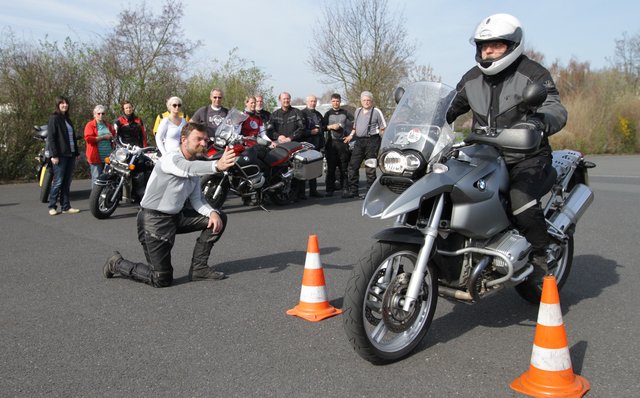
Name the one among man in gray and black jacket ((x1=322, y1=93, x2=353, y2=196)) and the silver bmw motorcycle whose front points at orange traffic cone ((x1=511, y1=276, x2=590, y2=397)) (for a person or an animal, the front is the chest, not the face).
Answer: the man in gray and black jacket

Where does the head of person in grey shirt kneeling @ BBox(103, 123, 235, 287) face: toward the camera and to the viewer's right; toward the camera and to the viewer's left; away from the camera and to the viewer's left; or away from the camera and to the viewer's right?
toward the camera and to the viewer's right

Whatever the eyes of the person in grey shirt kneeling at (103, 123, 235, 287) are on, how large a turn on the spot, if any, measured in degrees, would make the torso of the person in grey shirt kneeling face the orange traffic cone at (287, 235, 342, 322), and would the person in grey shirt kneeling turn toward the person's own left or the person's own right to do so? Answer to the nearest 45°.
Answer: approximately 45° to the person's own right

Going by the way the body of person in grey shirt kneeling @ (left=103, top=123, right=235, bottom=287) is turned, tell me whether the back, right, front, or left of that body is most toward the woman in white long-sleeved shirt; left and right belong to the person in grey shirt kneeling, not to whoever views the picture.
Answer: left

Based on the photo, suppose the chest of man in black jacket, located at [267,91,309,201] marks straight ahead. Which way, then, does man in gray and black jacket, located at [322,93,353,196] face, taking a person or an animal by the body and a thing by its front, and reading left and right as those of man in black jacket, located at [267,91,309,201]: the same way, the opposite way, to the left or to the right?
the same way

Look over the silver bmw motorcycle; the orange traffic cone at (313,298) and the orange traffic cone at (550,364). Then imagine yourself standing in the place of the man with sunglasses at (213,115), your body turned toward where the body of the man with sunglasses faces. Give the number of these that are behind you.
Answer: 0

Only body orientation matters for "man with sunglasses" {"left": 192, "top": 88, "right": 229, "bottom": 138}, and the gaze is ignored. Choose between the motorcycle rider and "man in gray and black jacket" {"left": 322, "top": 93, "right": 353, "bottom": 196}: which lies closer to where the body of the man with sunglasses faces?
the motorcycle rider

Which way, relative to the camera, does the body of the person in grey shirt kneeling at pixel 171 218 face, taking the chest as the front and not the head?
to the viewer's right

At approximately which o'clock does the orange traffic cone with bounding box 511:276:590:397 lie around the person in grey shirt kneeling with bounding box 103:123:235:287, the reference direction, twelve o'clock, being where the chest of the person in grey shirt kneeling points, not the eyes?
The orange traffic cone is roughly at 2 o'clock from the person in grey shirt kneeling.

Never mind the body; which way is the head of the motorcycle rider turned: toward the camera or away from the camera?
toward the camera

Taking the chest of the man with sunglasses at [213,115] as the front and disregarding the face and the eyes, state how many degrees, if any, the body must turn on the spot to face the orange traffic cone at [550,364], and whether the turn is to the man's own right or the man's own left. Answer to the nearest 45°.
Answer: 0° — they already face it

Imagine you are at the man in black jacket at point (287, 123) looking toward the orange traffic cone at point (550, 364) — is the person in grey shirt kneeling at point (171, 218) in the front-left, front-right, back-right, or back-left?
front-right

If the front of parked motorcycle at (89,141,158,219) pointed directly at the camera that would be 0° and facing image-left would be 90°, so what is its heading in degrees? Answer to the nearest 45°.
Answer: approximately 45°

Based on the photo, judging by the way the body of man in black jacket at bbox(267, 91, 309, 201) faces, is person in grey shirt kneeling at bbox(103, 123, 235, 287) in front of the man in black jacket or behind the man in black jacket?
in front

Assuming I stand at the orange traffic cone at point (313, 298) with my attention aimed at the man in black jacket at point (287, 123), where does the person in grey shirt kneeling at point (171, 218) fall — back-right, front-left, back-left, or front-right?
front-left

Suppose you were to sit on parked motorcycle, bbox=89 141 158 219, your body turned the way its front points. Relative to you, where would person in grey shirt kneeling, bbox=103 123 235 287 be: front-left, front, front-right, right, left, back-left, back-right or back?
front-left

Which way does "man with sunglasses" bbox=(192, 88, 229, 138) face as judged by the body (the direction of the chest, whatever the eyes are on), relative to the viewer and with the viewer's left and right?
facing the viewer

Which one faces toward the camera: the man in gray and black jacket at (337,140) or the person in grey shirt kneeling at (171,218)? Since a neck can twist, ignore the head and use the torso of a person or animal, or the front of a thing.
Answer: the man in gray and black jacket

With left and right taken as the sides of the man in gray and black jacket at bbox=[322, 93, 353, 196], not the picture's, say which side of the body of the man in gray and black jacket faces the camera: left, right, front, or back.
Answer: front
